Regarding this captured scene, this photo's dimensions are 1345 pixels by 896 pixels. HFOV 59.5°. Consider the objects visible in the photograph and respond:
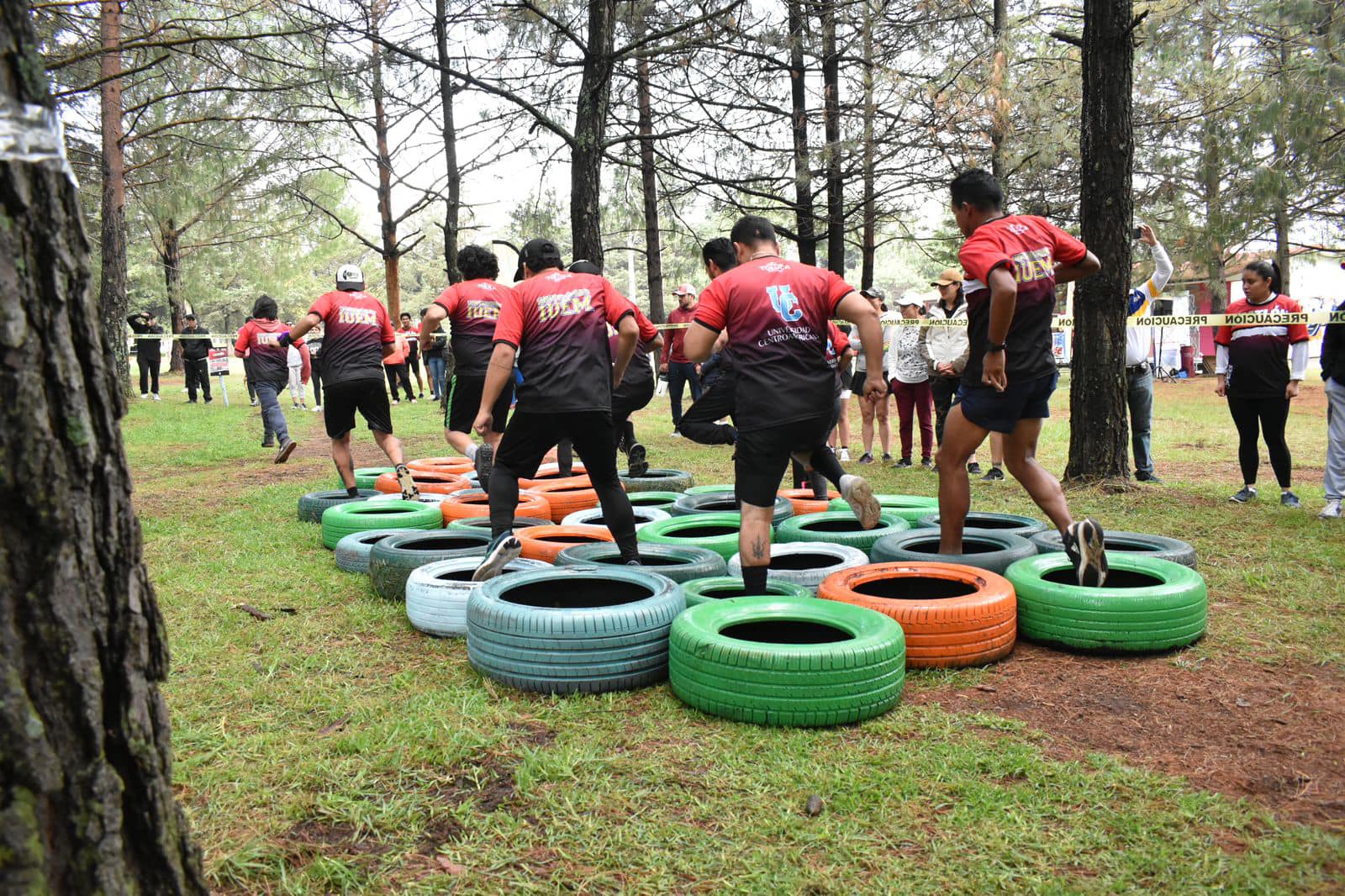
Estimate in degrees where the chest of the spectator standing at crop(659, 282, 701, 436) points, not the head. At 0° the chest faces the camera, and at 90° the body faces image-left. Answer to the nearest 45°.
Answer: approximately 45°

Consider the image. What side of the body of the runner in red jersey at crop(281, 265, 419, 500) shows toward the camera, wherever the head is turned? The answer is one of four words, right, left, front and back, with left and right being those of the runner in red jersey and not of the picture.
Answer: back

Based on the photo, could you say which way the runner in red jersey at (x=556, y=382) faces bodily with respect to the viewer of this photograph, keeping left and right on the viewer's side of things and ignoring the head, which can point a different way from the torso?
facing away from the viewer

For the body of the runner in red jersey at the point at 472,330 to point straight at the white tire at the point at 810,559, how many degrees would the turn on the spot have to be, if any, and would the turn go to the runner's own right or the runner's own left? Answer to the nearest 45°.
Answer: approximately 180°

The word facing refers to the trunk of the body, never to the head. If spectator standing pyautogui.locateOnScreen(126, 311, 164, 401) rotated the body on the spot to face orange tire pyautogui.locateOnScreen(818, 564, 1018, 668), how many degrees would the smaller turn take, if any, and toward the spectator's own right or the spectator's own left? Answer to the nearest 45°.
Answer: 0° — they already face it

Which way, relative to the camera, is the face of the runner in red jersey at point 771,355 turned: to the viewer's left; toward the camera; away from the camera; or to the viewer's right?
away from the camera

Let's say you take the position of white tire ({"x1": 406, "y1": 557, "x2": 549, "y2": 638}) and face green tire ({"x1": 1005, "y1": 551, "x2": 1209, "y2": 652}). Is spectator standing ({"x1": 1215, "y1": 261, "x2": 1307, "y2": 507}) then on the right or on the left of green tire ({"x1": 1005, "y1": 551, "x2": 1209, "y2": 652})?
left

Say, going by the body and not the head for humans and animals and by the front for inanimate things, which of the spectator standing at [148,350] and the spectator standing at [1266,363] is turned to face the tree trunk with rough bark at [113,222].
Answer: the spectator standing at [148,350]

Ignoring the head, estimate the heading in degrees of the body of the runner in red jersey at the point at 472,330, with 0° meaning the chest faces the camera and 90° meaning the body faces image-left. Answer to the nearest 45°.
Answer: approximately 135°

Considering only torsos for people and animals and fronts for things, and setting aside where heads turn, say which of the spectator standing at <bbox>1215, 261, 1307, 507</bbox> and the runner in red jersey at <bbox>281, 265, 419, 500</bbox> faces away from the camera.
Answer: the runner in red jersey

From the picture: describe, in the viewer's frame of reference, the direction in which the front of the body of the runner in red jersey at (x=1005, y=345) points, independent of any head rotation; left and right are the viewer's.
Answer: facing away from the viewer and to the left of the viewer

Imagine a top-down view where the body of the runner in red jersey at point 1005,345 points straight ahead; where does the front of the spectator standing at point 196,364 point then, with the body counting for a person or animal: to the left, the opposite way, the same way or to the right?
the opposite way
